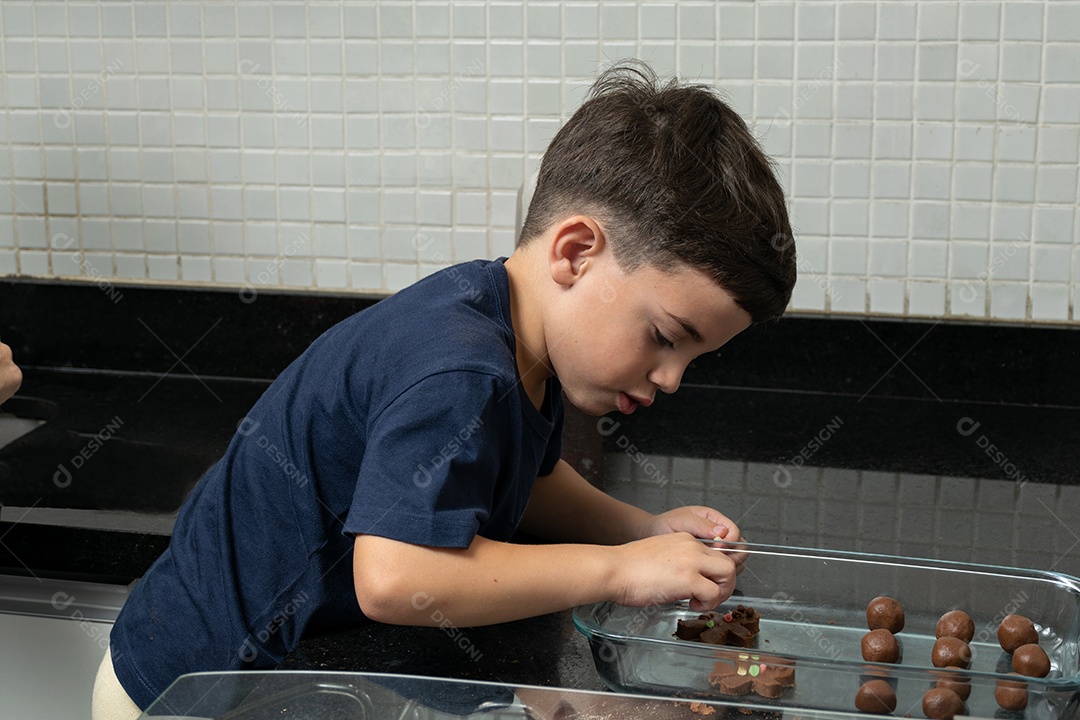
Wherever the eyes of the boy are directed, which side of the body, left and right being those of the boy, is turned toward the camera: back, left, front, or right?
right

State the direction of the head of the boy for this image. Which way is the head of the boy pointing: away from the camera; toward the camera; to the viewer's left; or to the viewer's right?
to the viewer's right
